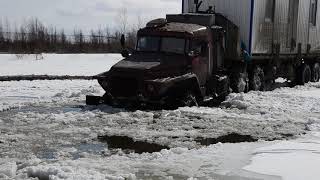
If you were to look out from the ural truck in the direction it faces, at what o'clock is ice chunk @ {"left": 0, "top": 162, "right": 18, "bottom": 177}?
The ice chunk is roughly at 11 o'clock from the ural truck.

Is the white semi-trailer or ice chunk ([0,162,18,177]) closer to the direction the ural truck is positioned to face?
the ice chunk

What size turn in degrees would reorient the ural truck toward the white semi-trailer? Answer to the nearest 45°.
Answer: approximately 180°

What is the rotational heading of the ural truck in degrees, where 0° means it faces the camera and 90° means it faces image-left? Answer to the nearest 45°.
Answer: approximately 45°
